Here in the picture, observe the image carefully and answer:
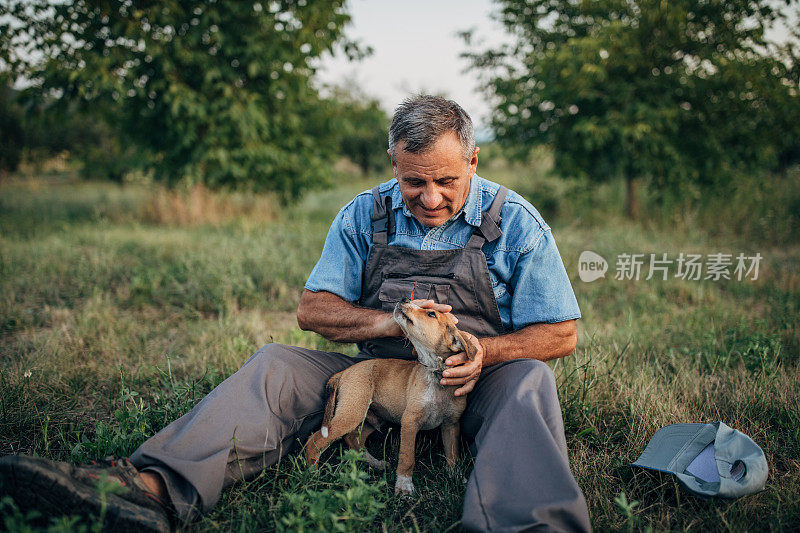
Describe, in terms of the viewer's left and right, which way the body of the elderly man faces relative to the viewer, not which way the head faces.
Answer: facing the viewer

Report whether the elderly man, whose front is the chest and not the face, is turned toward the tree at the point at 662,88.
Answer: no

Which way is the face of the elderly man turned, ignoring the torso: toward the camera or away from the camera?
toward the camera

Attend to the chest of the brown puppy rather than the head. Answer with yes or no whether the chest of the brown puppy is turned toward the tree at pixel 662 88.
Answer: no

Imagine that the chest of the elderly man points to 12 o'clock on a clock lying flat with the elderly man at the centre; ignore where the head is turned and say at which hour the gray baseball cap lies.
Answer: The gray baseball cap is roughly at 10 o'clock from the elderly man.

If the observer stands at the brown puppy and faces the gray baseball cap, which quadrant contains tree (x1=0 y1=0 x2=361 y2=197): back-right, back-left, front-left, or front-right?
back-left

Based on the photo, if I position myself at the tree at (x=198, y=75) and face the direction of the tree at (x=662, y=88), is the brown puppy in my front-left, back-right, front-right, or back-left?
front-right

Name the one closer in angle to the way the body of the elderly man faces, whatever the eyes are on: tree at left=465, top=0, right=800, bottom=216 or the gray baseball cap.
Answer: the gray baseball cap
